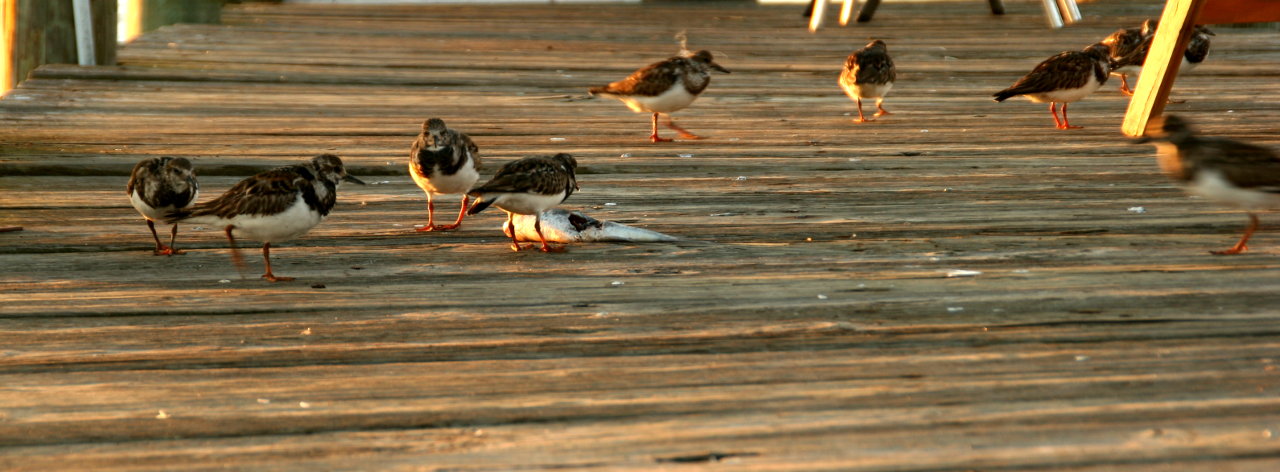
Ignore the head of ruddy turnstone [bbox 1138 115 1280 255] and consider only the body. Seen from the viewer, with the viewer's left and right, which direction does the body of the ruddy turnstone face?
facing to the left of the viewer

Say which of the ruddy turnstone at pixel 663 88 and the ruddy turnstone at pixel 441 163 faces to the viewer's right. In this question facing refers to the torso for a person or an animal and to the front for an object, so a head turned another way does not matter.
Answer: the ruddy turnstone at pixel 663 88

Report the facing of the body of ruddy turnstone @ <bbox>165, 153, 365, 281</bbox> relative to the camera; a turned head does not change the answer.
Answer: to the viewer's right

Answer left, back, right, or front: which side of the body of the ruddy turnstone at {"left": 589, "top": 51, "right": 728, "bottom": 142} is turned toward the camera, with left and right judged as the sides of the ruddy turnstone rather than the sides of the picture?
right

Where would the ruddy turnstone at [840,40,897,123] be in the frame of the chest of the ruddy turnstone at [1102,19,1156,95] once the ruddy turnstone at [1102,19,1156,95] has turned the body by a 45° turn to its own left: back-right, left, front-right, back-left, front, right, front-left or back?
back

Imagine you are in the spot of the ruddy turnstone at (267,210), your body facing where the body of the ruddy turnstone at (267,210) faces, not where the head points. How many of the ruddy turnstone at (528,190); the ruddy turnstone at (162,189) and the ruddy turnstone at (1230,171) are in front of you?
2

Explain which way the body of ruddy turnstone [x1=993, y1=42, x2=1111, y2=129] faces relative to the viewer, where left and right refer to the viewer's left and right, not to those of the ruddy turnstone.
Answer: facing to the right of the viewer

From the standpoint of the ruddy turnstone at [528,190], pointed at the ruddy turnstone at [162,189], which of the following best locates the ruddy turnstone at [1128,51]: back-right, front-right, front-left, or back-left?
back-right

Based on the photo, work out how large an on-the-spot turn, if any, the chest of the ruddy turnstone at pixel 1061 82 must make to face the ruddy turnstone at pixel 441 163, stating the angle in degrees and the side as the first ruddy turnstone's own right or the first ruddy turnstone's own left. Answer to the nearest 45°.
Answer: approximately 135° to the first ruddy turnstone's own right
